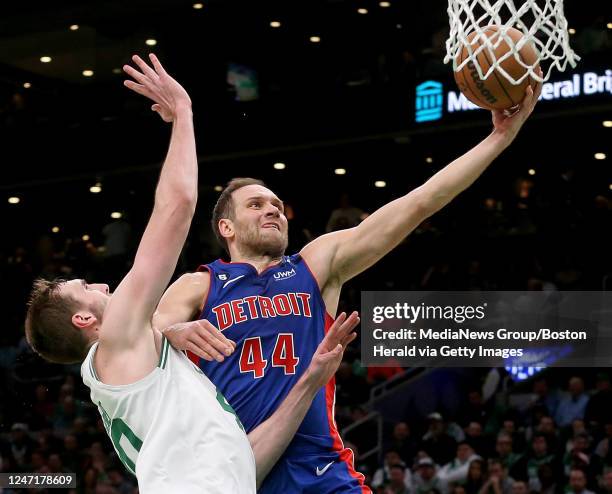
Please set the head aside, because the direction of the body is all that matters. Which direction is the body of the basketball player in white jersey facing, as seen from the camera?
to the viewer's right

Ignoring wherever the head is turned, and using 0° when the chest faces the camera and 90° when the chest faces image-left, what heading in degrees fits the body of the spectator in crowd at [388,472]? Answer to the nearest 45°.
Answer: approximately 0°

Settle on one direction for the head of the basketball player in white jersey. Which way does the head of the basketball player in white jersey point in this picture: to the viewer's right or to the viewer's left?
to the viewer's right

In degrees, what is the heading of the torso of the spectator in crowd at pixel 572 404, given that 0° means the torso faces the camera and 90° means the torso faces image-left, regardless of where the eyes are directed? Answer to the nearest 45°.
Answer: approximately 45°

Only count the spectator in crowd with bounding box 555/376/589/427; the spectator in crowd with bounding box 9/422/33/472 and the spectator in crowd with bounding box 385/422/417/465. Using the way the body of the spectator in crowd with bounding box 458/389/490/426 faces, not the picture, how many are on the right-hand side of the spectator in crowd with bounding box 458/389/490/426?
2

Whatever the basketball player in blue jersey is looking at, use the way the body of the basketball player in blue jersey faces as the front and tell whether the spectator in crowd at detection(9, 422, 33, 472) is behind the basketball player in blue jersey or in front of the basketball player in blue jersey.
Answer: behind

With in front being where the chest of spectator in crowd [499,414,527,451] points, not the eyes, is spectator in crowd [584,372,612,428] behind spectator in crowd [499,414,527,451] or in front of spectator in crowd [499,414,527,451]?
behind

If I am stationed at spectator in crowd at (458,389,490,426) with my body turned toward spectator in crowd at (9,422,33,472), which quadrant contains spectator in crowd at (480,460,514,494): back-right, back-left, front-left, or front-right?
back-left
